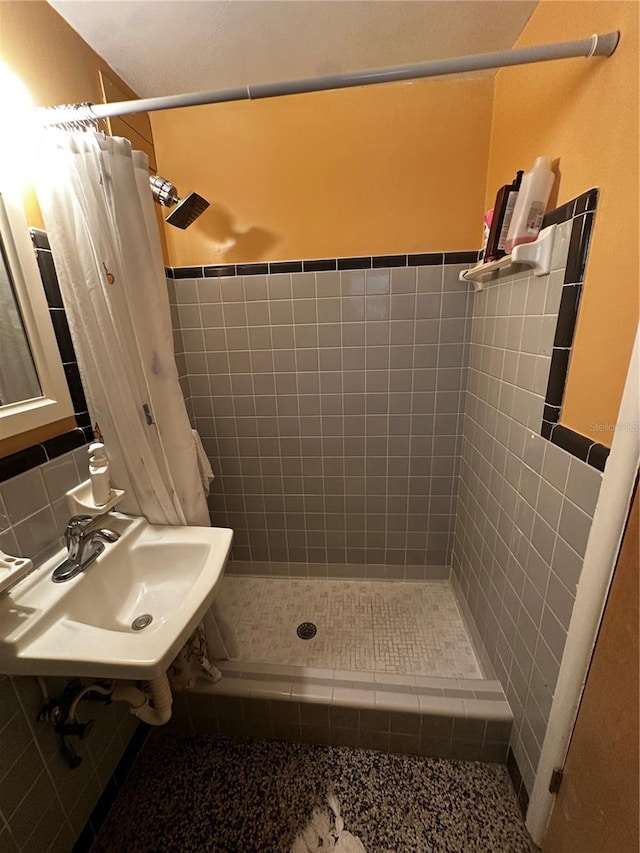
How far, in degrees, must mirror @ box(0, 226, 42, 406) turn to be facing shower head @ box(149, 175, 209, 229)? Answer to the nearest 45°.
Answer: approximately 45° to its left

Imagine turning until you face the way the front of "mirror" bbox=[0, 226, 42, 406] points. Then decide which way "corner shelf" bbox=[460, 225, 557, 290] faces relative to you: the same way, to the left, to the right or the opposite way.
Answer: the opposite way

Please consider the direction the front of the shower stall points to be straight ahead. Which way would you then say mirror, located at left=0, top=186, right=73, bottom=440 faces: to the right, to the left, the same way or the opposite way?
to the left

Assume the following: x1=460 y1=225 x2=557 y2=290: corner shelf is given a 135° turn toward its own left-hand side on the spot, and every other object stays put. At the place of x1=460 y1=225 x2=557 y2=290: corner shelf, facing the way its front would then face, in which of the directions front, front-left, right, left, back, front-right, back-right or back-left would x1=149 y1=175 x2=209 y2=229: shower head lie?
back

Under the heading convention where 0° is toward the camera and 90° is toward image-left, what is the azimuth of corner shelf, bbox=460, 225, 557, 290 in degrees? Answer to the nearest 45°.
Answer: approximately 45°

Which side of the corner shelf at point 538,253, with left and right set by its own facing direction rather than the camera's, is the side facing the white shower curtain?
front

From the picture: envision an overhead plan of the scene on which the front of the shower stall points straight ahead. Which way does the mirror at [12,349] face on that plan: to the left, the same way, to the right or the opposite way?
to the left

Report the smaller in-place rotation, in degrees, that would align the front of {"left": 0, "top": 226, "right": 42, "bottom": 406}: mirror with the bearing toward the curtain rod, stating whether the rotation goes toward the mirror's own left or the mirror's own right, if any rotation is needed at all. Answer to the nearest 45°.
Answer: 0° — it already faces it

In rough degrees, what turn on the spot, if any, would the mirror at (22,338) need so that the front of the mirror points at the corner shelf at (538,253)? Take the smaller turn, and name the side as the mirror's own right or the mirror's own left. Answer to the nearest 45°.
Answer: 0° — it already faces it

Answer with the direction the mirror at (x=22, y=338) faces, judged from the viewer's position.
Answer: facing the viewer and to the right of the viewer
